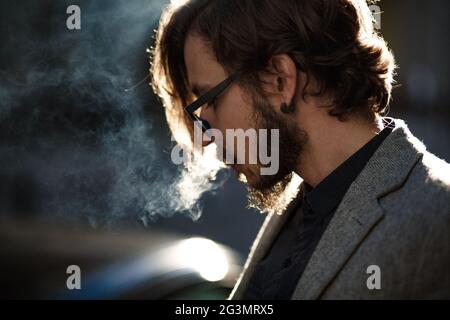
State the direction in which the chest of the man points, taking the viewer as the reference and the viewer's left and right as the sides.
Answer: facing to the left of the viewer

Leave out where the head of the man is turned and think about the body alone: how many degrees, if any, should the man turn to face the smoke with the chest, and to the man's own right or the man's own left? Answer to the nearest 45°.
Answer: approximately 45° to the man's own right

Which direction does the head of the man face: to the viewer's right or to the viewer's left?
to the viewer's left
